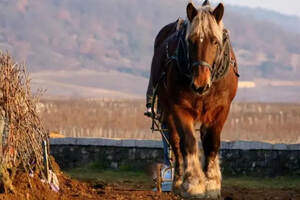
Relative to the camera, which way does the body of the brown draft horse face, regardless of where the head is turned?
toward the camera

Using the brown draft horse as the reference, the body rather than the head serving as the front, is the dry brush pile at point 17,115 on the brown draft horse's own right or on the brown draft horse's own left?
on the brown draft horse's own right

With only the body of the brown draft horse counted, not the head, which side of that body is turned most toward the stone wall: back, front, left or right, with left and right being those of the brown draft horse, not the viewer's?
back

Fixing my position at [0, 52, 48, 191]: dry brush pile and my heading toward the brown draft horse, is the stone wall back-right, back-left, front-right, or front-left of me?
front-left

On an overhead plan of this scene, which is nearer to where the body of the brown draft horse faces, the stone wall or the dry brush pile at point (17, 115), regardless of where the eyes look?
the dry brush pile
